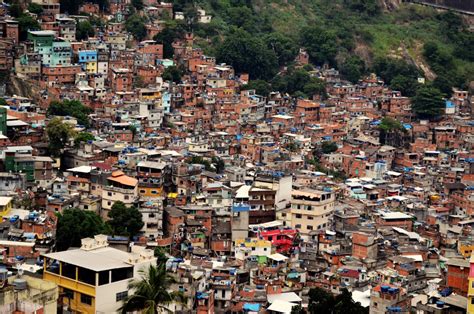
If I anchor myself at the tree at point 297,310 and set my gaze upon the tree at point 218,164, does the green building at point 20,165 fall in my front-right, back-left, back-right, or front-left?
front-left

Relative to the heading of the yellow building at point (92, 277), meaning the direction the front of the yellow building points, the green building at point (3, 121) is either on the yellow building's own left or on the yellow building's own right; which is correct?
on the yellow building's own right

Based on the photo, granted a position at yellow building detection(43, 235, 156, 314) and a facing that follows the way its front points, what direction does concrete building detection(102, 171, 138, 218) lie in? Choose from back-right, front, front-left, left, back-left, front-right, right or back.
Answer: back-right

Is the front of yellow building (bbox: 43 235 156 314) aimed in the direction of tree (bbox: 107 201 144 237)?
no

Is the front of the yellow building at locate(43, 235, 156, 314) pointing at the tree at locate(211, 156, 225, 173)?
no

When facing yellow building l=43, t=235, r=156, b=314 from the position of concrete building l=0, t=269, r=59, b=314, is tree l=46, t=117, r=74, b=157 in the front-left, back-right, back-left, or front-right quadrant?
front-left

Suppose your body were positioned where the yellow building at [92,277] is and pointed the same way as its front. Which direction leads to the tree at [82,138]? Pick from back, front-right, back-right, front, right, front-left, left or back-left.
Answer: back-right

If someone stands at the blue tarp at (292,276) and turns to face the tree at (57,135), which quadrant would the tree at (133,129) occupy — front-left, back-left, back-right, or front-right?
front-right

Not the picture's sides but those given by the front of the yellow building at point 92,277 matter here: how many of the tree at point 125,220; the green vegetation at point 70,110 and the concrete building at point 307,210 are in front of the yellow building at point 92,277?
0

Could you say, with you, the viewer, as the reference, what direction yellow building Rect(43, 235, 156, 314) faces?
facing the viewer and to the left of the viewer

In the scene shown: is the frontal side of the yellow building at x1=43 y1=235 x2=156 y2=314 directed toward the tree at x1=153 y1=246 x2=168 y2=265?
no

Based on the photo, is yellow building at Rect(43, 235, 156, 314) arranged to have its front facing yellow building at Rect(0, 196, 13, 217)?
no
